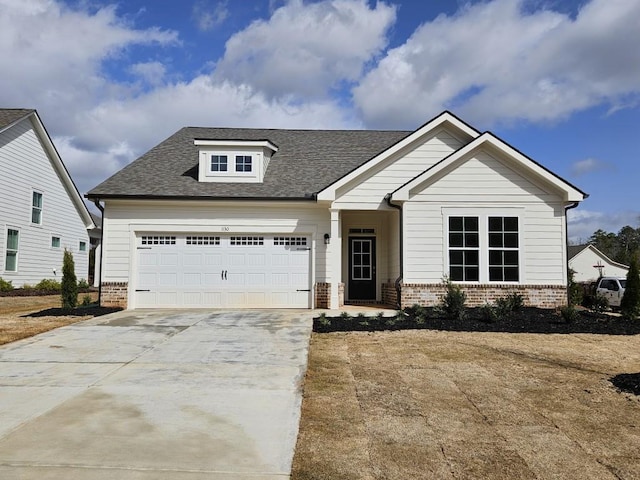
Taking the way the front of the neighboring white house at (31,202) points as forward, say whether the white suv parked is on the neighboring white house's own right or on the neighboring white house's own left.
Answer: on the neighboring white house's own left

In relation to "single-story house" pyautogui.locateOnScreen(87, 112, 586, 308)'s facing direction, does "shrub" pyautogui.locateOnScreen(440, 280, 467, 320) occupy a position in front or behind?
in front

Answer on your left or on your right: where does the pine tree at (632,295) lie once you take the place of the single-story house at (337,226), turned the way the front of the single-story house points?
on your left

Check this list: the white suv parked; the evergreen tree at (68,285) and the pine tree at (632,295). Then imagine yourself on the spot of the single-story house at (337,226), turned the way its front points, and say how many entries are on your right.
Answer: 1

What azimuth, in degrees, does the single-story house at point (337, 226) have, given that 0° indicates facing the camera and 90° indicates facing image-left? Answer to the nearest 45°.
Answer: approximately 0°

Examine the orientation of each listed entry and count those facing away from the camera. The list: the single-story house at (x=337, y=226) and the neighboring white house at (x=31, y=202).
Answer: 0

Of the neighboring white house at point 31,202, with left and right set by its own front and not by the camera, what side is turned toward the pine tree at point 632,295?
left

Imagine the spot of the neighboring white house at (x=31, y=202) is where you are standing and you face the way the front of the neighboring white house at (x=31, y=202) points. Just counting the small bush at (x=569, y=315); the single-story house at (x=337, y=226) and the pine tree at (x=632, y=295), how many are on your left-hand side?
3

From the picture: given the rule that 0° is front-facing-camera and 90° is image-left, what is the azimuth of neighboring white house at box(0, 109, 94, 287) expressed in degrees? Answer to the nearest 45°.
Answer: approximately 45°

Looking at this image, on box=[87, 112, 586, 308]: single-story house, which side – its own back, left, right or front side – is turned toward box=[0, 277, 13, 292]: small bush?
right

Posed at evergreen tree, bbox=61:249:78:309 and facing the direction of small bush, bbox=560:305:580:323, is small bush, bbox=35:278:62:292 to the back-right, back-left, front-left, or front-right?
back-left
